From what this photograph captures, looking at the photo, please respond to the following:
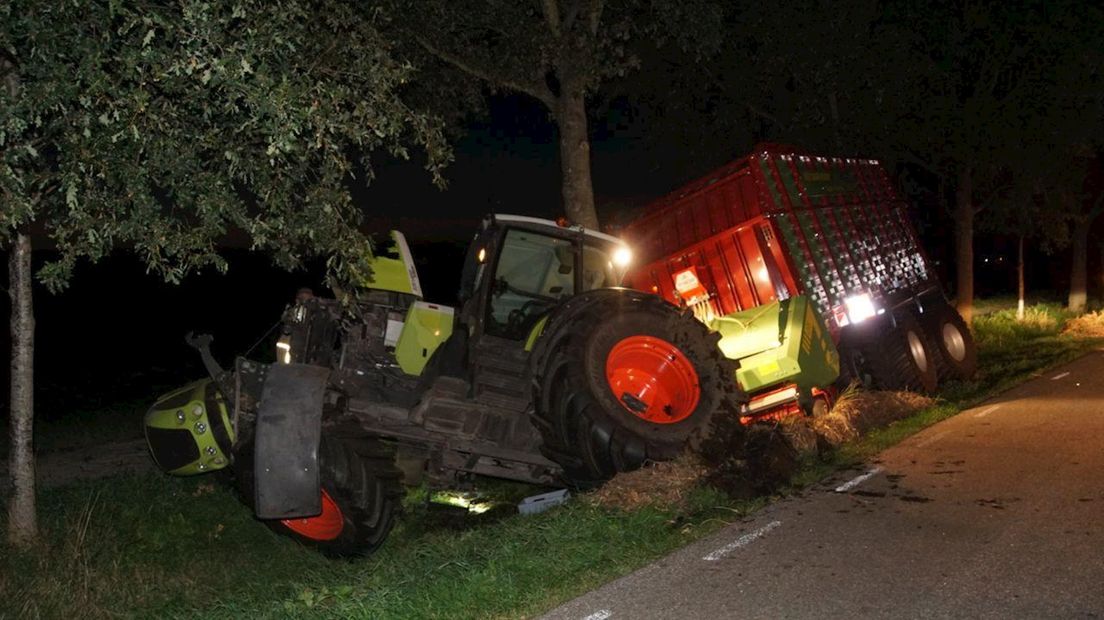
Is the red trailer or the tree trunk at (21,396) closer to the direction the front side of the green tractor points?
the tree trunk

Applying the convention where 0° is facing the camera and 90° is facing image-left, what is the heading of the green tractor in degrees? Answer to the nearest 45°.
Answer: approximately 45°

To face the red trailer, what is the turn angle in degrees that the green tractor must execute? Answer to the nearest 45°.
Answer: approximately 180°

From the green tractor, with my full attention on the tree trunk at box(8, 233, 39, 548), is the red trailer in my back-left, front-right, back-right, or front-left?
back-right

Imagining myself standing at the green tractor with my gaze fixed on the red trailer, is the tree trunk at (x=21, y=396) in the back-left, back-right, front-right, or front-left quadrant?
back-left

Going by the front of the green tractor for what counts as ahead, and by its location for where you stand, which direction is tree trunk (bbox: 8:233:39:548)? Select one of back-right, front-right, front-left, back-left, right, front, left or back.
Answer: front-right
